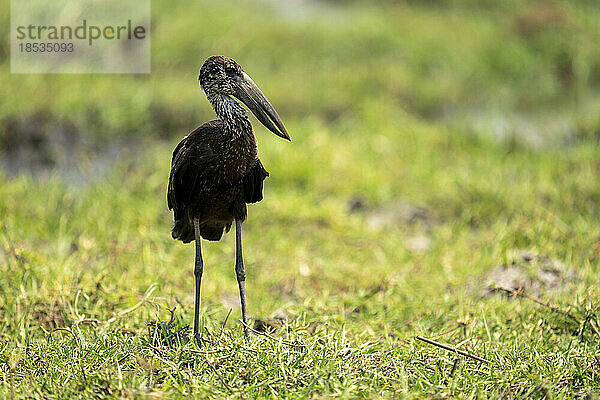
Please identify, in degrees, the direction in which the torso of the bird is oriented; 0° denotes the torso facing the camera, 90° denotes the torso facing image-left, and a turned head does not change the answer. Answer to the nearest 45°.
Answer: approximately 315°
